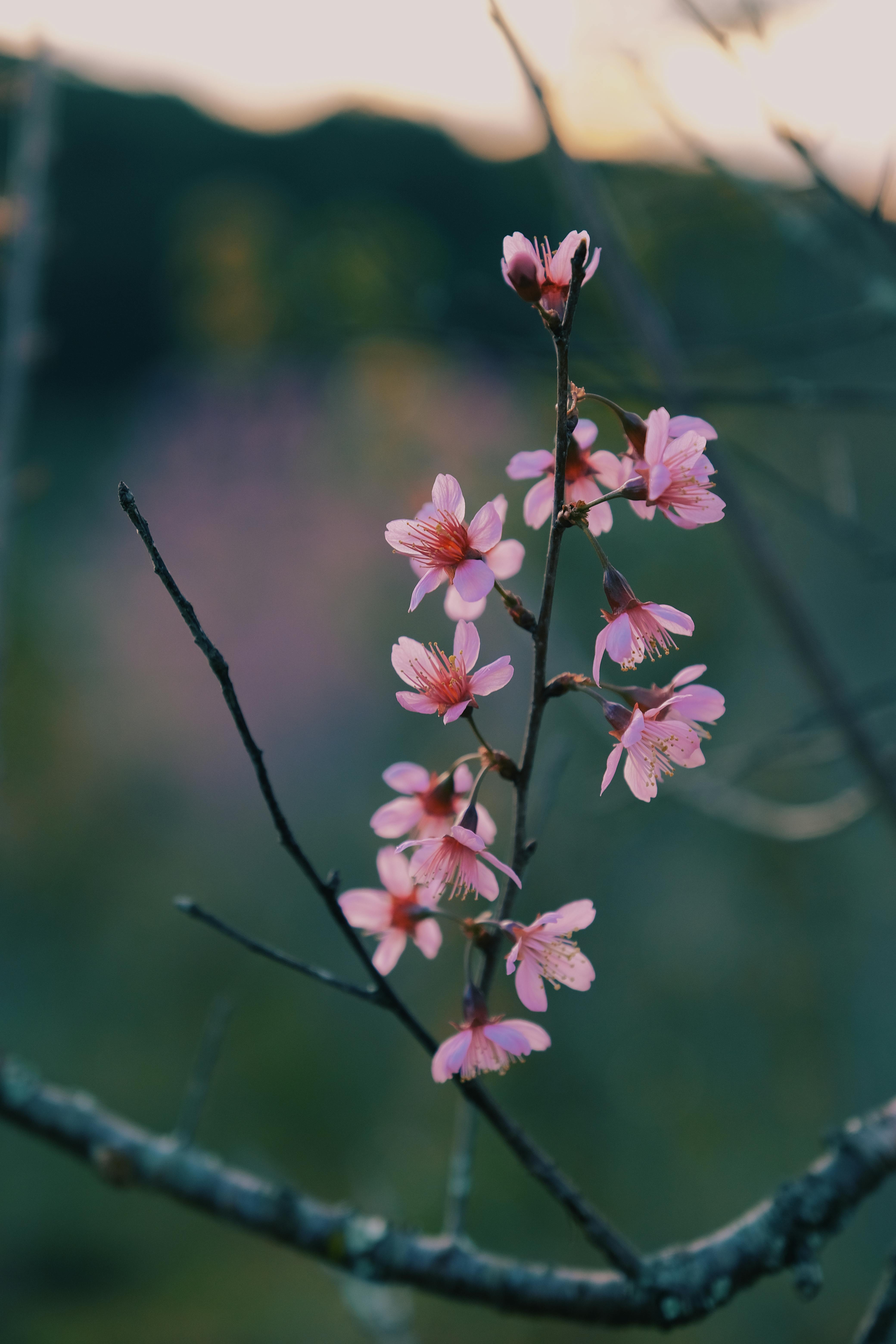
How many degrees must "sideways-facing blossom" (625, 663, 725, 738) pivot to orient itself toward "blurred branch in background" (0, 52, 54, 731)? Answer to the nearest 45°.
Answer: approximately 135° to its left

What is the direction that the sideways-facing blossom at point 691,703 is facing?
to the viewer's right
